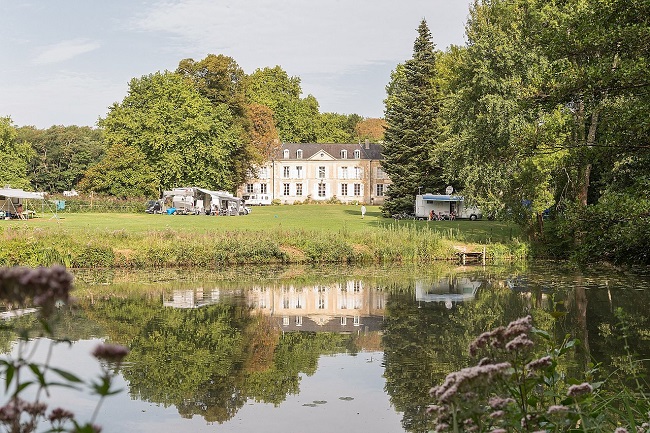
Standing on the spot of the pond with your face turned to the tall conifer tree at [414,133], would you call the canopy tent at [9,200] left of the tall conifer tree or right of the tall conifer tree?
left

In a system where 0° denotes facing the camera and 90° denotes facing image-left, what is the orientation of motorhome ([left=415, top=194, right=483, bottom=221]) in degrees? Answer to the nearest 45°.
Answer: approximately 270°

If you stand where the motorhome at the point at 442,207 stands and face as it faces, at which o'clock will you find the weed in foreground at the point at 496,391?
The weed in foreground is roughly at 3 o'clock from the motorhome.

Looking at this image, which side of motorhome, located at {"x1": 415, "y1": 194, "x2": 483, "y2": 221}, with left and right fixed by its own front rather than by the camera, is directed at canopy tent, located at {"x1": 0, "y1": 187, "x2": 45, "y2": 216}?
back
